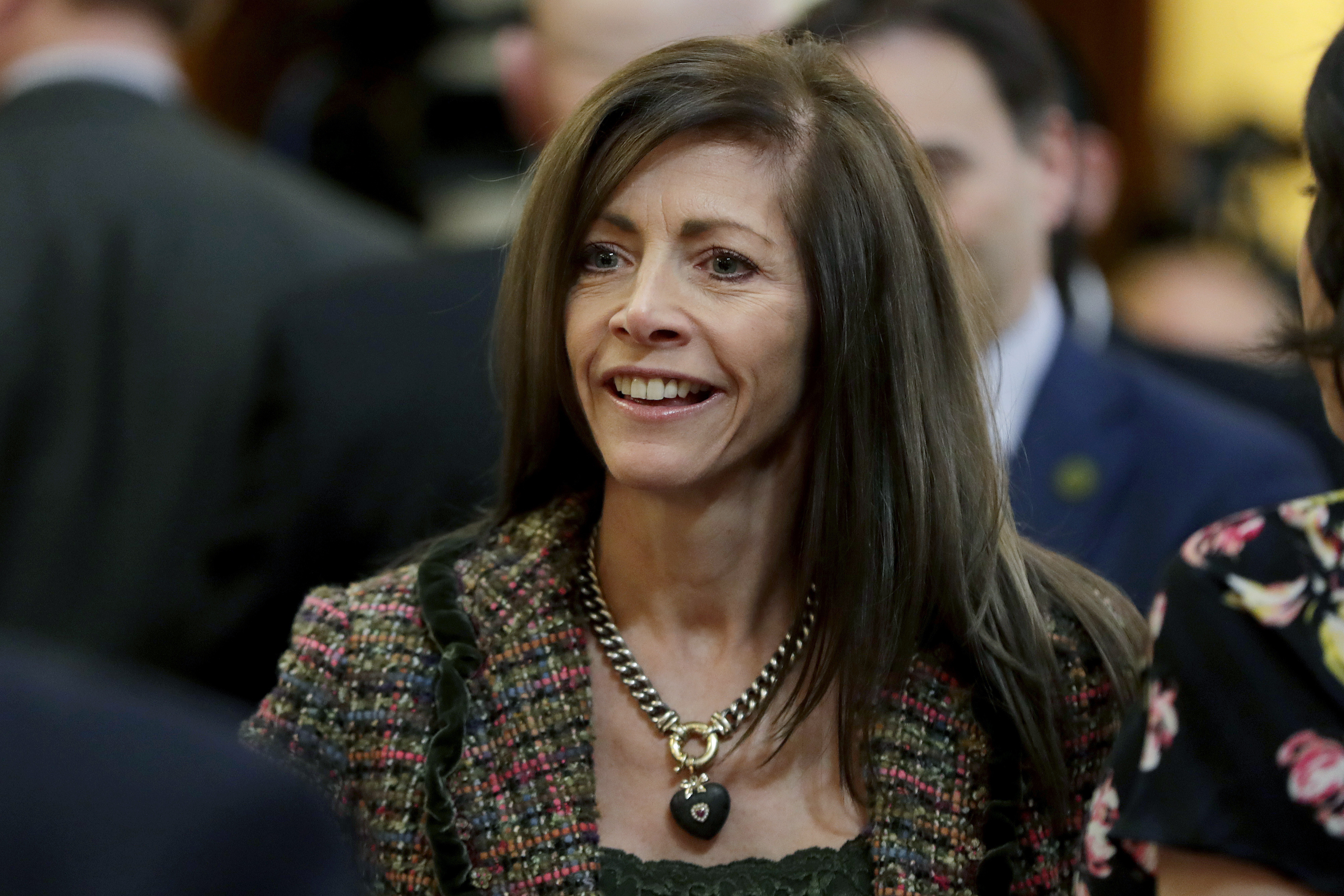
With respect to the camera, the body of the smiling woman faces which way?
toward the camera

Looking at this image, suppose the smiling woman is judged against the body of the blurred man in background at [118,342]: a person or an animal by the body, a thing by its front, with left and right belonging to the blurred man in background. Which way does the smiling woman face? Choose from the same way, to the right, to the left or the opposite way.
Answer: the opposite way

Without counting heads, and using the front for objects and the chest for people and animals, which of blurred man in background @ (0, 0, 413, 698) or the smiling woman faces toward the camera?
the smiling woman

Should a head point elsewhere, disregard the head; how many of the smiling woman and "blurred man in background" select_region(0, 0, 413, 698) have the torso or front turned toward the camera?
1

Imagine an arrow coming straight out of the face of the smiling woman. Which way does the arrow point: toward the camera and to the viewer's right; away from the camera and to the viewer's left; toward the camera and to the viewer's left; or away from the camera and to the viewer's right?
toward the camera and to the viewer's left

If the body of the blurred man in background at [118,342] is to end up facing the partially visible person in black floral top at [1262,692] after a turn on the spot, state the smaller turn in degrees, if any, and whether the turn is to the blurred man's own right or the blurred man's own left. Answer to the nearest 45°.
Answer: approximately 135° to the blurred man's own right

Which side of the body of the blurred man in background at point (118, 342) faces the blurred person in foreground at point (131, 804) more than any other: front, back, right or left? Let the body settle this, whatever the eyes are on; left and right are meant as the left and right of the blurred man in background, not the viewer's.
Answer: back

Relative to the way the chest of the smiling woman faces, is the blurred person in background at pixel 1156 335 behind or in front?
behind

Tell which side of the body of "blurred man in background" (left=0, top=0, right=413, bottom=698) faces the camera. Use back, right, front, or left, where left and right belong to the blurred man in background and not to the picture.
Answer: back

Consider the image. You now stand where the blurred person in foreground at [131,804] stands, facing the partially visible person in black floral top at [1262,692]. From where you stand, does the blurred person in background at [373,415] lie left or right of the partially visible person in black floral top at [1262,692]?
left

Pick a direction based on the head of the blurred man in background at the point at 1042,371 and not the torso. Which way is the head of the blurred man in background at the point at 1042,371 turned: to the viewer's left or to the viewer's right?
to the viewer's left

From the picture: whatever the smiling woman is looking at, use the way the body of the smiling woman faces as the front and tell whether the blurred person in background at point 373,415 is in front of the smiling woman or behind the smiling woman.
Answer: behind

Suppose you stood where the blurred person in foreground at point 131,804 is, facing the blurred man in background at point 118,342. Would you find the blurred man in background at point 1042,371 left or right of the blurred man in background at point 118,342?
right
